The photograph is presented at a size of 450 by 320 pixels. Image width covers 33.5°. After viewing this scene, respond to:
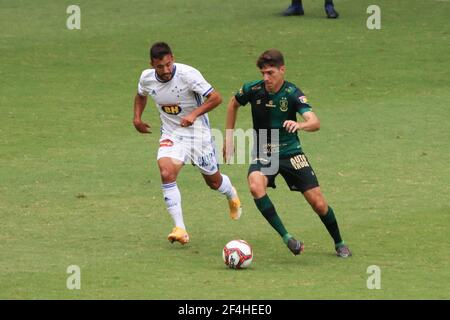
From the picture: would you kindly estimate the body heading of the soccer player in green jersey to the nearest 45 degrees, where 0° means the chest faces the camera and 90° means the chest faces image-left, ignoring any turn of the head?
approximately 0°

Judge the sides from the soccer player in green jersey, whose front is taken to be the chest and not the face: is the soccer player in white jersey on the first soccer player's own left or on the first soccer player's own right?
on the first soccer player's own right

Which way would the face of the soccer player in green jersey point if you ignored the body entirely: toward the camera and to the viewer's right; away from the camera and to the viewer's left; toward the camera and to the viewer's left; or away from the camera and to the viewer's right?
toward the camera and to the viewer's left

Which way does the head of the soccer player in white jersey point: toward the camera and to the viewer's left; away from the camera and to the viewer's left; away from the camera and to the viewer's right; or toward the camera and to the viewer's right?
toward the camera and to the viewer's right
